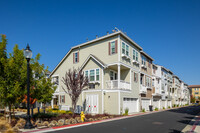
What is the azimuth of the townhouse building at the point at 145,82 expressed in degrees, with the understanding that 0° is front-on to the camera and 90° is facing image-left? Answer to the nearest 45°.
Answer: approximately 315°

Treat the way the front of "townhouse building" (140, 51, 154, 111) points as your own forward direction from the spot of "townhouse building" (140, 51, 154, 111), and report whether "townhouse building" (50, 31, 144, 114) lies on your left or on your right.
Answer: on your right

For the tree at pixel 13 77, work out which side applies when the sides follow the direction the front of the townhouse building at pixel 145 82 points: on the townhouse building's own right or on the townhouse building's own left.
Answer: on the townhouse building's own right
